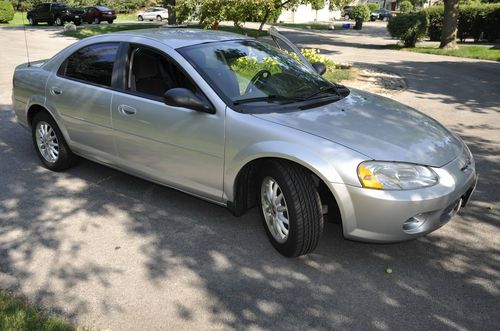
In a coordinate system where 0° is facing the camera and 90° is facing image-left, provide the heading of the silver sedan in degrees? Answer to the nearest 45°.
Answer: approximately 315°

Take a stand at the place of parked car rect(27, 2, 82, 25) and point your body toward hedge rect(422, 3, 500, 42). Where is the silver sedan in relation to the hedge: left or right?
right

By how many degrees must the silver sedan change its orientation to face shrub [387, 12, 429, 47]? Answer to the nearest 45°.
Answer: approximately 135° to its left

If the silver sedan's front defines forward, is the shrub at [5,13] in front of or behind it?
behind

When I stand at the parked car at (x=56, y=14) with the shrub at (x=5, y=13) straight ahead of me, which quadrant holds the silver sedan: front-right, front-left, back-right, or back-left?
back-left

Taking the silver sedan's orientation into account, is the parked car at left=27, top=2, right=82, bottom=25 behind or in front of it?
behind

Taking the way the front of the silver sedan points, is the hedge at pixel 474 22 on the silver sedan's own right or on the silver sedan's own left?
on the silver sedan's own left

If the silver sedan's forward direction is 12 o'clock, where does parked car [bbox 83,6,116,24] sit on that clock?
The parked car is roughly at 7 o'clock from the silver sedan.

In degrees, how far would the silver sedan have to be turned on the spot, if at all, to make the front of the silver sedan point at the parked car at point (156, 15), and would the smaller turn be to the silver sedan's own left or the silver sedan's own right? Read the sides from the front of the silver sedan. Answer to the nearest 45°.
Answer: approximately 135° to the silver sedan's own left
